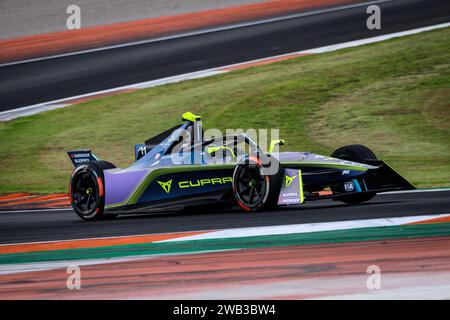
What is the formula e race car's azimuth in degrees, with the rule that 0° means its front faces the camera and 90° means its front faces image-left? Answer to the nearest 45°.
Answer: approximately 315°
